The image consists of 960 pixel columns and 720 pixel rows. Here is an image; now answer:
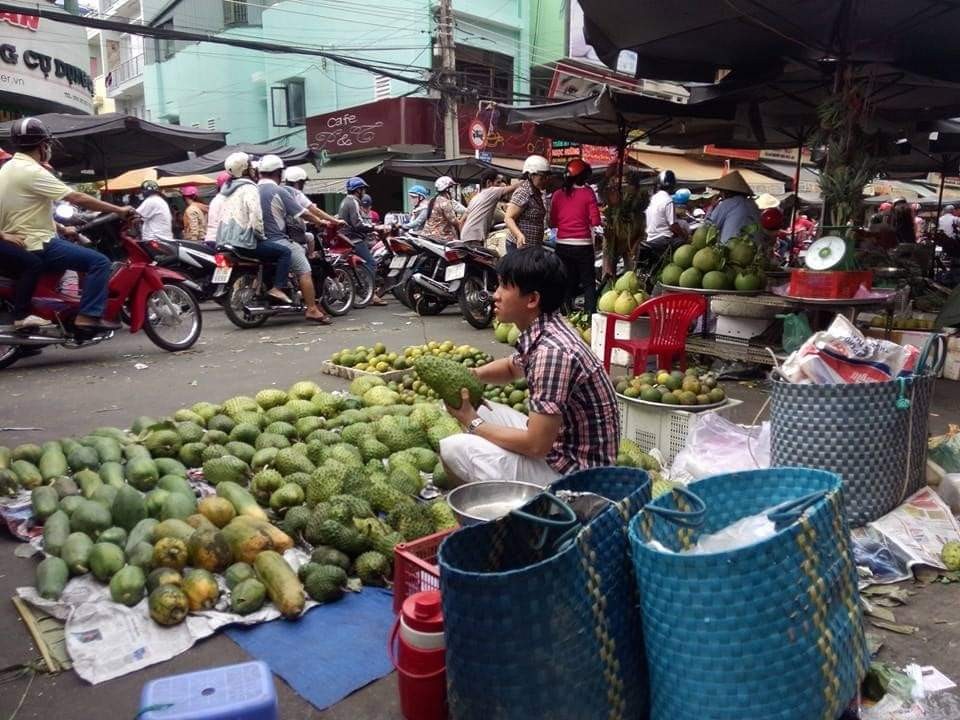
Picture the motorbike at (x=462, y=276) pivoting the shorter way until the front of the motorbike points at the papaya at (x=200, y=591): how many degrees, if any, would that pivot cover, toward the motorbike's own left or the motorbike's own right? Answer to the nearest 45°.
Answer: approximately 135° to the motorbike's own left

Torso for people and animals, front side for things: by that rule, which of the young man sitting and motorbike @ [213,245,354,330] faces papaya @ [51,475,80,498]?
the young man sitting

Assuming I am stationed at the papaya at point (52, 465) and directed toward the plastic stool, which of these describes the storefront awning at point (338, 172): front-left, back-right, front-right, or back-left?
back-left

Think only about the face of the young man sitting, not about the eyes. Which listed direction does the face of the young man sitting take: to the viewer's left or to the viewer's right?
to the viewer's left

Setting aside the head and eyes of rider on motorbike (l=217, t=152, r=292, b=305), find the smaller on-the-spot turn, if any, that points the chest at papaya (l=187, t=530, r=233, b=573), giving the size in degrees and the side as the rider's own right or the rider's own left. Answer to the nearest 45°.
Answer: approximately 135° to the rider's own right

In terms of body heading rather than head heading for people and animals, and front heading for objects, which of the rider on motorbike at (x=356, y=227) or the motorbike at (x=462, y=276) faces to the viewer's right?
the rider on motorbike

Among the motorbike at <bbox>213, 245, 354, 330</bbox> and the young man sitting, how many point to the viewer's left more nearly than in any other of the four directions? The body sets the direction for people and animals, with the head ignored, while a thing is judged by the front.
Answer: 1

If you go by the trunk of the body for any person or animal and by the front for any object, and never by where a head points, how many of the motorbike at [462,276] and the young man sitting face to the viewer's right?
0

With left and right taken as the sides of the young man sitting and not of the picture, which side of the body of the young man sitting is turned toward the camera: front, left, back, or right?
left

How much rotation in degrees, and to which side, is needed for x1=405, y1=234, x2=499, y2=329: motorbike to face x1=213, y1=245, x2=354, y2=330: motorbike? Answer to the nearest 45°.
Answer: approximately 45° to its left

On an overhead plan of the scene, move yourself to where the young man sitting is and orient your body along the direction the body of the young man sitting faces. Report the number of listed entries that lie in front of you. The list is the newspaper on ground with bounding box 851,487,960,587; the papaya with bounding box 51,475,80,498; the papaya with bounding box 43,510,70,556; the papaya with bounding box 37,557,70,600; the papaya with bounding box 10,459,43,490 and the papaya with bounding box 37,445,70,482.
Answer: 5

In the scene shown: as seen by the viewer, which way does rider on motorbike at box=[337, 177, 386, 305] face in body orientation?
to the viewer's right

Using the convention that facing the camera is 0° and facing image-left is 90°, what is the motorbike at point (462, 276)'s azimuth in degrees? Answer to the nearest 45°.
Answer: approximately 135°

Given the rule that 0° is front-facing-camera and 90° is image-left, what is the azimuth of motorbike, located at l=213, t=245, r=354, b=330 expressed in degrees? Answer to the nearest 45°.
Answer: approximately 225°

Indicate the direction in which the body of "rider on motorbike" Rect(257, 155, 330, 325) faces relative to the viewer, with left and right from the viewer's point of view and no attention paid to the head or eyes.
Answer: facing away from the viewer and to the right of the viewer

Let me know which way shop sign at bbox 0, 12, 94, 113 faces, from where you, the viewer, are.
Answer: facing the viewer and to the right of the viewer
